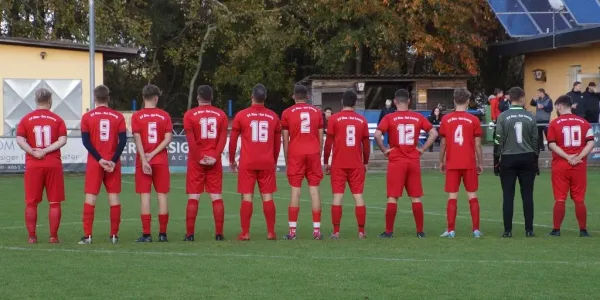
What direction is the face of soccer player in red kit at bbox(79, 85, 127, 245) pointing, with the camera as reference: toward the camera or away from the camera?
away from the camera

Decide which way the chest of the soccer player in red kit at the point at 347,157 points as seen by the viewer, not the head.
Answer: away from the camera

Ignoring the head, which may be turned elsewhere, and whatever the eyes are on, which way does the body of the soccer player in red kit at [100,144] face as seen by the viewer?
away from the camera

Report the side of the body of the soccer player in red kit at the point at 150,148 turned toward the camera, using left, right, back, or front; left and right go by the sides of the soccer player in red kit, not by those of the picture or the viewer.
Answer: back

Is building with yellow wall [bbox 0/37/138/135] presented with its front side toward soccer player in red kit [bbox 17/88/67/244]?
yes

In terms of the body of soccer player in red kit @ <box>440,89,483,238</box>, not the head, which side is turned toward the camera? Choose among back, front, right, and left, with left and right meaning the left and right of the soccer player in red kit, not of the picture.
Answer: back

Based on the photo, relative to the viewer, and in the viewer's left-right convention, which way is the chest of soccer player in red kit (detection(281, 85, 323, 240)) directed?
facing away from the viewer
